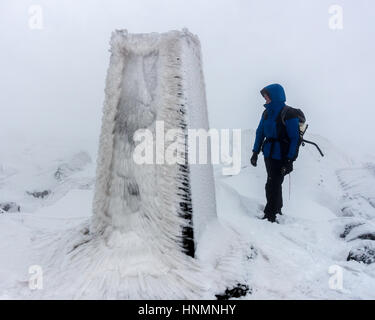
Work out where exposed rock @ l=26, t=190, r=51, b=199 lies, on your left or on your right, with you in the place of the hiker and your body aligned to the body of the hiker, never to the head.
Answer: on your right

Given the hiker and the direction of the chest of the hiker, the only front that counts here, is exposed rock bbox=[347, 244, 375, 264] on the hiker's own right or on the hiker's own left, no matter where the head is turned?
on the hiker's own left

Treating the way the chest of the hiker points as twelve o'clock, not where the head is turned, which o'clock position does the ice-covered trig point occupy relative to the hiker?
The ice-covered trig point is roughly at 11 o'clock from the hiker.

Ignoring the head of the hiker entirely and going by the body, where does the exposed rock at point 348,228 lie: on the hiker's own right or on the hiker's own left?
on the hiker's own left

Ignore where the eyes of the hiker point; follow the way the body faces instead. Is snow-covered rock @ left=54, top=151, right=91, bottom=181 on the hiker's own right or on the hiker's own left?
on the hiker's own right

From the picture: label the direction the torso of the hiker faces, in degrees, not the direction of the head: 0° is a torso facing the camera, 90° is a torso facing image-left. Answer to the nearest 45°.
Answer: approximately 45°
